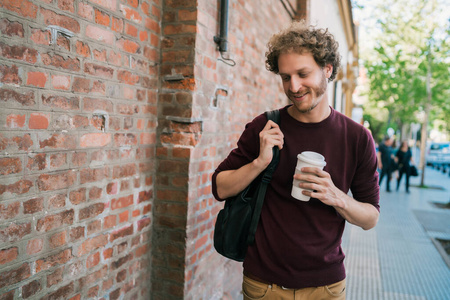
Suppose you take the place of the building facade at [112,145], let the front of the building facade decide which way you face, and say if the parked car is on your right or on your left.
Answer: on your left

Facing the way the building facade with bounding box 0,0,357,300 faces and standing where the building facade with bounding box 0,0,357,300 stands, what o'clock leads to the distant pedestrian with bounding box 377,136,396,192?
The distant pedestrian is roughly at 9 o'clock from the building facade.

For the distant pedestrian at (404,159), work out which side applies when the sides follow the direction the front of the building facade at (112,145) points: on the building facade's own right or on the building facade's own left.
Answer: on the building facade's own left

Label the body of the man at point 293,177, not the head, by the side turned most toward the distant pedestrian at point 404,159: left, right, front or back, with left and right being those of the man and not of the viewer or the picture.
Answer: back

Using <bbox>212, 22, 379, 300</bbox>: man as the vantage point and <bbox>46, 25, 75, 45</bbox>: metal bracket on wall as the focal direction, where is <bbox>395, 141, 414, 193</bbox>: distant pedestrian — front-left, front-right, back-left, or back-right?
back-right

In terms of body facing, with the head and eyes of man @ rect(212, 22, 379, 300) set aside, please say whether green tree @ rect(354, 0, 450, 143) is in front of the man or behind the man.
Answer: behind

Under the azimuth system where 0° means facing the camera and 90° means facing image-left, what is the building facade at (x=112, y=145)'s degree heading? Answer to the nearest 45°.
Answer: approximately 315°

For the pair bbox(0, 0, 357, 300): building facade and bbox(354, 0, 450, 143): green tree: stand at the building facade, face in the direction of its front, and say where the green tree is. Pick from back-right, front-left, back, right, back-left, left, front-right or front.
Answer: left

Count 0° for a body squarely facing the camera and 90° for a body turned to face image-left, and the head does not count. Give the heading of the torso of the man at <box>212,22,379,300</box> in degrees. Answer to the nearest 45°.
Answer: approximately 0°
